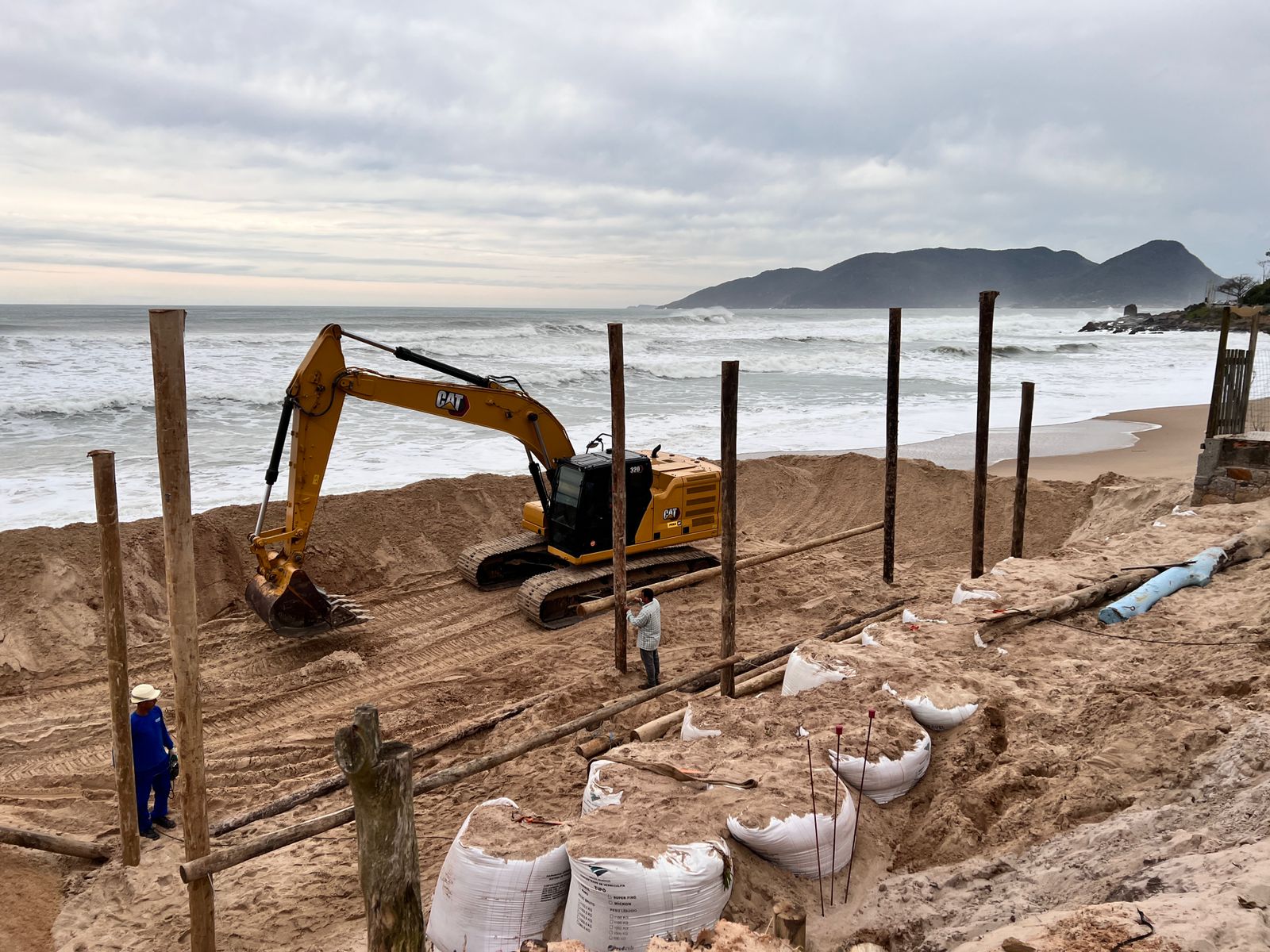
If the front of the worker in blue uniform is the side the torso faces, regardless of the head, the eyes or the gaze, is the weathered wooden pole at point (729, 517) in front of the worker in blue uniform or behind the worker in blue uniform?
in front

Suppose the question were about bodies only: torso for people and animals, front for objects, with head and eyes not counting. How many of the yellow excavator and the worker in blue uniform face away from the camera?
0

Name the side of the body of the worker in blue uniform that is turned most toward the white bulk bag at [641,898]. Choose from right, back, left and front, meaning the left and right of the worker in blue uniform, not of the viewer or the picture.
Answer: front

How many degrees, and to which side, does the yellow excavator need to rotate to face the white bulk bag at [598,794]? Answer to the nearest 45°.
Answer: approximately 45° to its left

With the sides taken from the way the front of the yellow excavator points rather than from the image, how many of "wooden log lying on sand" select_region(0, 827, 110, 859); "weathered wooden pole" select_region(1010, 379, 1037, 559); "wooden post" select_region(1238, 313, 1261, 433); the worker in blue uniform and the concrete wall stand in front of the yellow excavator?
2

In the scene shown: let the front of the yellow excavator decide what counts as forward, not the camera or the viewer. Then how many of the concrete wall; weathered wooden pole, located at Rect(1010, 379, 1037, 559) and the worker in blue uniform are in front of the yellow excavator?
1

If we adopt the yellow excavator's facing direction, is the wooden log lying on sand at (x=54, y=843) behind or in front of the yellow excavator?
in front

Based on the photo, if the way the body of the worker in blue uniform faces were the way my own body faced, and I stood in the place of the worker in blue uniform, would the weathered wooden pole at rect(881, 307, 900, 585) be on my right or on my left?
on my left

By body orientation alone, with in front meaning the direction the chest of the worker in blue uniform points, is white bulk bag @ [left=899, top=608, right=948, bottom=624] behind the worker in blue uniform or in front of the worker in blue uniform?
in front

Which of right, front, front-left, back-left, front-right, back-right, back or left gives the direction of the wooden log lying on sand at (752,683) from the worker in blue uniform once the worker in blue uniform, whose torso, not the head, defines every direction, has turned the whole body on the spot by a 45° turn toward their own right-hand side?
left

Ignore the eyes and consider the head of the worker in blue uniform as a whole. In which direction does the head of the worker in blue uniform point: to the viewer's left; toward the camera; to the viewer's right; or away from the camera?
to the viewer's right

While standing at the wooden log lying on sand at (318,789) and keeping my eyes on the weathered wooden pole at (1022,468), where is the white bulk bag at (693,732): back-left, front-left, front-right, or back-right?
front-right

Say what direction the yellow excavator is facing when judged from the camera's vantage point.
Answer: facing the viewer and to the left of the viewer

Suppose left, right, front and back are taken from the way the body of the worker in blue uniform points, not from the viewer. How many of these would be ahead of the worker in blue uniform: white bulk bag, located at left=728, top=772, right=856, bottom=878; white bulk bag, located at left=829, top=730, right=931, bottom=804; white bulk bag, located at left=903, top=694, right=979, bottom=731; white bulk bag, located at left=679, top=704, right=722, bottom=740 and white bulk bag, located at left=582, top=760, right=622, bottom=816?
5
